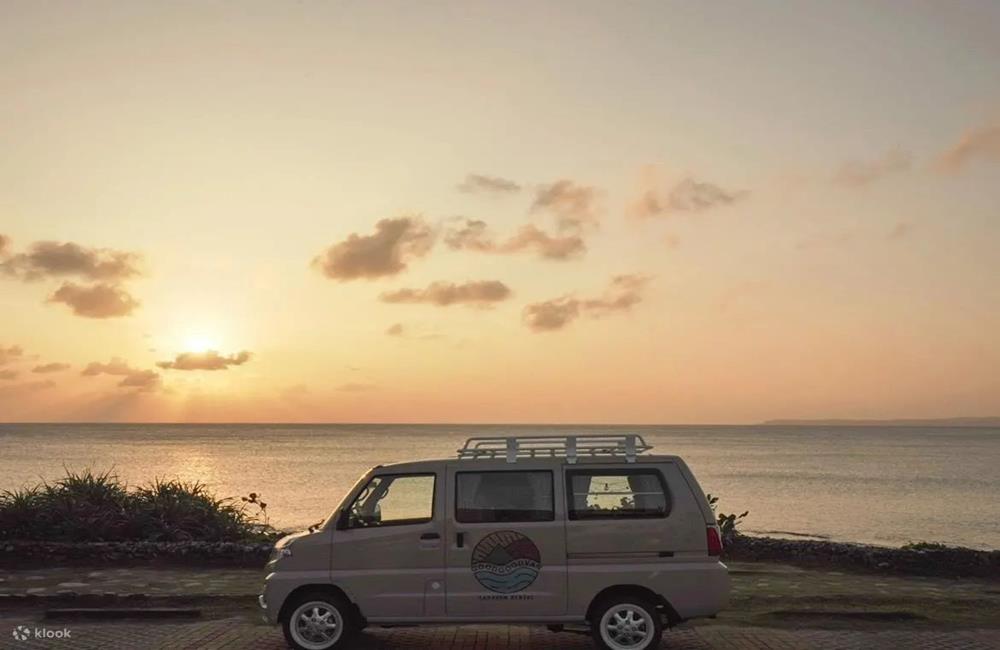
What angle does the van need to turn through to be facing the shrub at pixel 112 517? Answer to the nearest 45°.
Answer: approximately 45° to its right

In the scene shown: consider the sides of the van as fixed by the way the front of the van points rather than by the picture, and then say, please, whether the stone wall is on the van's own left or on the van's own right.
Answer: on the van's own right

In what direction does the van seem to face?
to the viewer's left
